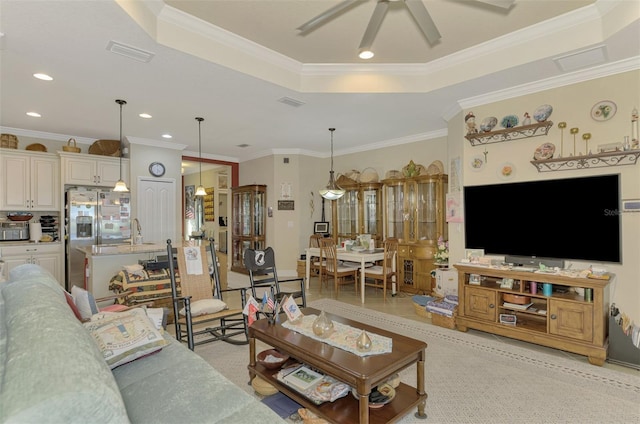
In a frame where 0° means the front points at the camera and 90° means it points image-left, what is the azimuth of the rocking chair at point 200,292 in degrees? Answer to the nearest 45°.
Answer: approximately 315°

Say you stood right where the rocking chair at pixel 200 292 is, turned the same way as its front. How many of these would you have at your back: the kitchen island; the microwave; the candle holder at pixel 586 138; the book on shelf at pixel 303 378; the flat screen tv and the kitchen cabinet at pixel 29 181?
3

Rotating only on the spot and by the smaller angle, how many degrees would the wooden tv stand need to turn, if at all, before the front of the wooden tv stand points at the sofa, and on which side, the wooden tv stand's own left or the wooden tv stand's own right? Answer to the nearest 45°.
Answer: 0° — it already faces it

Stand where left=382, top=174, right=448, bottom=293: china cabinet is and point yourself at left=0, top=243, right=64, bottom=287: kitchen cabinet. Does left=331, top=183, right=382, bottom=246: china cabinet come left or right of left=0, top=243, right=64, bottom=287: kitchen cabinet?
right

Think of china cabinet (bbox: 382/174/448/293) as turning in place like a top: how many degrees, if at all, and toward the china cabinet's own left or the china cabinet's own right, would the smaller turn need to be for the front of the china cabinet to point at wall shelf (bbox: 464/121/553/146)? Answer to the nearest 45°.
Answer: approximately 90° to the china cabinet's own left

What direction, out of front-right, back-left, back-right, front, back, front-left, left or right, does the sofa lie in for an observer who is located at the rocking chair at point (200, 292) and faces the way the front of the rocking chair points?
front-right

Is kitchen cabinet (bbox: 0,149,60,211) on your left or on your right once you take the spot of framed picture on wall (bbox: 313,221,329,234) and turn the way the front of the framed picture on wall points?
on your right

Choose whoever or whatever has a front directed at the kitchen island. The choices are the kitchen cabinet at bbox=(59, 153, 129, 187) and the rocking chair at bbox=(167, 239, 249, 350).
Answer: the kitchen cabinet

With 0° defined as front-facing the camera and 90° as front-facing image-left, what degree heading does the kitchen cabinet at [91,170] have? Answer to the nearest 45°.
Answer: approximately 0°

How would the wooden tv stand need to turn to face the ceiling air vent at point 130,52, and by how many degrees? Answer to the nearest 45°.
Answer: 0° — it already faces it

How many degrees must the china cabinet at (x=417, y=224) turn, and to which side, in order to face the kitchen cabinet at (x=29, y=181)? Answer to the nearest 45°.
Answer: approximately 45° to its right

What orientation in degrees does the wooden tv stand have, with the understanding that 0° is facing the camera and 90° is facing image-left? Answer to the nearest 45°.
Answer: approximately 45°

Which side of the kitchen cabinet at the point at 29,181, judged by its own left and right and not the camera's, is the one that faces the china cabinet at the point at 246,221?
left
